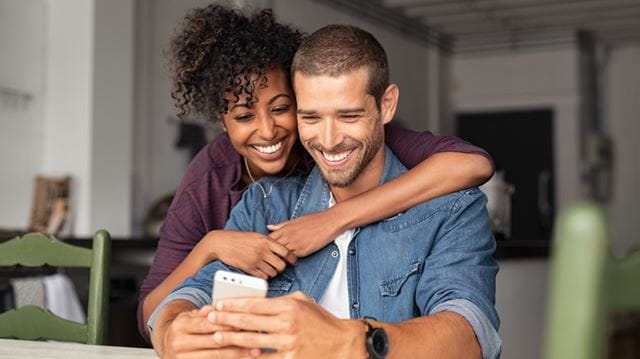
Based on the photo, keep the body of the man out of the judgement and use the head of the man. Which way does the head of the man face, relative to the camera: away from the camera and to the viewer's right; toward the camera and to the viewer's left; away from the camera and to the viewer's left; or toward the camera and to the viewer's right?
toward the camera and to the viewer's left

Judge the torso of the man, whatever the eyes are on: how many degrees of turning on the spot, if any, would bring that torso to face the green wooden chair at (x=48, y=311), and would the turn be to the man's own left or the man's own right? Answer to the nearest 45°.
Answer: approximately 90° to the man's own right

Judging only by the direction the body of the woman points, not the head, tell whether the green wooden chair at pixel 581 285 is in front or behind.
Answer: in front

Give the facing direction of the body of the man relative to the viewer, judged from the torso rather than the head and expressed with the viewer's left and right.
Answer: facing the viewer and to the left of the viewer

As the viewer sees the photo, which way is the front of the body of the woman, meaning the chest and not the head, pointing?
toward the camera
